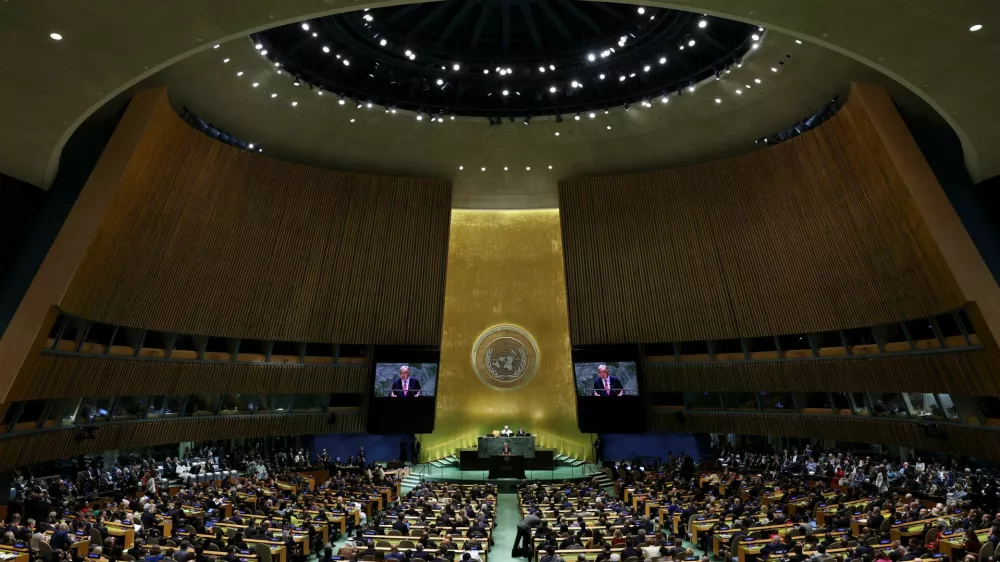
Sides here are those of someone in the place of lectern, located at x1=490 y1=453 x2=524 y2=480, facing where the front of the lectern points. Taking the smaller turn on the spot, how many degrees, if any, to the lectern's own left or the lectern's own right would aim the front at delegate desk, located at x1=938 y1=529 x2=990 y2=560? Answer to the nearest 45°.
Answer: approximately 45° to the lectern's own left

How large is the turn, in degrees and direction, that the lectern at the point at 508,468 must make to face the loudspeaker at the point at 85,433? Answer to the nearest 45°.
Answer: approximately 45° to its right

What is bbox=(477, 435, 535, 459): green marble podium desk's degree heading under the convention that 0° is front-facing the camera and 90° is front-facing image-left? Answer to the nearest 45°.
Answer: approximately 0°

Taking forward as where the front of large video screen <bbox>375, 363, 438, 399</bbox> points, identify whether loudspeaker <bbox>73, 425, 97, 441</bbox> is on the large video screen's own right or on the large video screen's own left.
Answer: on the large video screen's own right

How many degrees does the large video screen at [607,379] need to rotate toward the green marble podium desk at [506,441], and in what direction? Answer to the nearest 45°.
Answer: approximately 90° to its right

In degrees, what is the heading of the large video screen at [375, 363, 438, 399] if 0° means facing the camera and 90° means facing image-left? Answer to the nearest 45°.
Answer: approximately 0°

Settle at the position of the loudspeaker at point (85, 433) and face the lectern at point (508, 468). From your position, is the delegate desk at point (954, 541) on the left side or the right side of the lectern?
right
